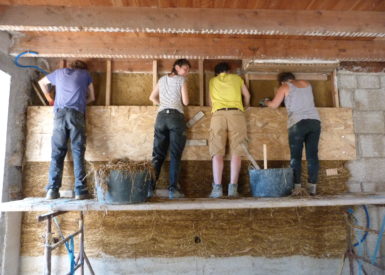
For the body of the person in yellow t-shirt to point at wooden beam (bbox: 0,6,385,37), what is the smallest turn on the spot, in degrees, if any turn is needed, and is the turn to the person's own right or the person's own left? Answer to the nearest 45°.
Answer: approximately 180°

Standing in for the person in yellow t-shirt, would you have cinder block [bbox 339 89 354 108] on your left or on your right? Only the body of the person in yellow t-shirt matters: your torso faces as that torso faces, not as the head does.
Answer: on your right

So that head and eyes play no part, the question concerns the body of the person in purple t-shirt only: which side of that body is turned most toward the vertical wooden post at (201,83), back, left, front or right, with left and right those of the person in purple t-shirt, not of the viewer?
right

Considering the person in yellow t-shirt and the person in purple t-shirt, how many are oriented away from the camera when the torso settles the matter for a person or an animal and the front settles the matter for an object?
2

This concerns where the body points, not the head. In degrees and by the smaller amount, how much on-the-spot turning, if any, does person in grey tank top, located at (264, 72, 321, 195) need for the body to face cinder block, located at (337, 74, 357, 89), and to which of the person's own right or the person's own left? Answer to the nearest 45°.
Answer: approximately 90° to the person's own right

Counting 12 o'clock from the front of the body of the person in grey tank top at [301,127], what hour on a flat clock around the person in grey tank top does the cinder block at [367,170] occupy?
The cinder block is roughly at 3 o'clock from the person in grey tank top.

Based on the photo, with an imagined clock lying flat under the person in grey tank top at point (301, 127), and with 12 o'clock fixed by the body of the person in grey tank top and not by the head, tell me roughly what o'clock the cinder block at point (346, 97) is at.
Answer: The cinder block is roughly at 3 o'clock from the person in grey tank top.

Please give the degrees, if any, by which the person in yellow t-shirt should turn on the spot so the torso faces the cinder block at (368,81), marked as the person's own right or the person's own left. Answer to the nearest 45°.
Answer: approximately 90° to the person's own right

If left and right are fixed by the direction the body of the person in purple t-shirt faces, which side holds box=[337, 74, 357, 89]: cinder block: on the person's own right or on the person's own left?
on the person's own right

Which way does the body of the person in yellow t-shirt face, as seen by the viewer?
away from the camera

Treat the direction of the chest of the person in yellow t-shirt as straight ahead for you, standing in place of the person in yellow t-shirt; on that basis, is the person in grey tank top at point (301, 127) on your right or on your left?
on your right

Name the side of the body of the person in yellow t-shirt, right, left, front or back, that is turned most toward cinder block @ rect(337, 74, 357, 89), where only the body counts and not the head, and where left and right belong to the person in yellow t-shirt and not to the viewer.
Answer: right

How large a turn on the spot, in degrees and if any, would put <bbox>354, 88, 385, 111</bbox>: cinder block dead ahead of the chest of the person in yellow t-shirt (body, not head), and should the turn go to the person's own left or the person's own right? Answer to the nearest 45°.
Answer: approximately 90° to the person's own right

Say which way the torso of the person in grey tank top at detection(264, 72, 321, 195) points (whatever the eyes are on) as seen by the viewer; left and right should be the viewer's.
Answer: facing away from the viewer and to the left of the viewer

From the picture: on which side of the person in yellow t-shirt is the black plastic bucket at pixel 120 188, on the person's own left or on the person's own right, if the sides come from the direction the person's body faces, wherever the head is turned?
on the person's own left

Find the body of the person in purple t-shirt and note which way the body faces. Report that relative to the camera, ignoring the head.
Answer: away from the camera
